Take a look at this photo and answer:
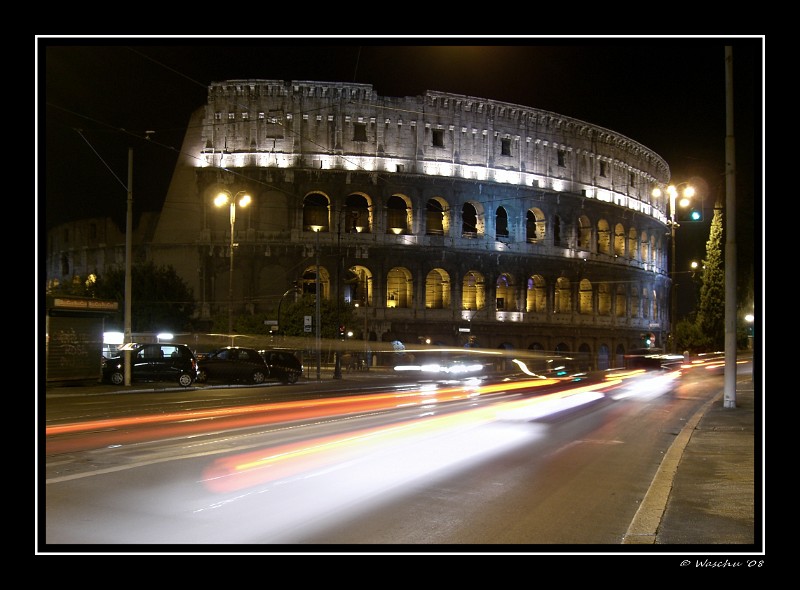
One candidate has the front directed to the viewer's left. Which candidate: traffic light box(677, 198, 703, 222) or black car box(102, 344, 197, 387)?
the black car

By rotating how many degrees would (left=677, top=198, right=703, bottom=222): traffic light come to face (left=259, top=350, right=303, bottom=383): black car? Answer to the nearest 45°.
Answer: approximately 135° to its right

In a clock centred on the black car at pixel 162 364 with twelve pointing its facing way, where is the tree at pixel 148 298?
The tree is roughly at 3 o'clock from the black car.

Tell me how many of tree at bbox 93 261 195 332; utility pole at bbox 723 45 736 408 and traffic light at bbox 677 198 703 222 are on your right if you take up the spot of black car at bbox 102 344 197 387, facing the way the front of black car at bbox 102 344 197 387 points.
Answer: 1

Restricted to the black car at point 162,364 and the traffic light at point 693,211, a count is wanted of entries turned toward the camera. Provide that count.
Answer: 1

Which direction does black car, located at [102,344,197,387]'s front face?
to the viewer's left

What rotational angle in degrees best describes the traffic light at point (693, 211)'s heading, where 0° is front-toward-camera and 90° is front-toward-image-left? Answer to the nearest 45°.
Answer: approximately 0°

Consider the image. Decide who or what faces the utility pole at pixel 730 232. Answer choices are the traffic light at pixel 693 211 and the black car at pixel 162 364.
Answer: the traffic light

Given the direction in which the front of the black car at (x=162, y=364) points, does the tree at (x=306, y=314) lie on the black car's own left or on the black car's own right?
on the black car's own right
